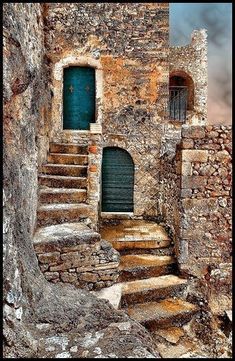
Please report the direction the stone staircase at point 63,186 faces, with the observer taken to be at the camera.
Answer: facing the viewer

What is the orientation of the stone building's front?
toward the camera

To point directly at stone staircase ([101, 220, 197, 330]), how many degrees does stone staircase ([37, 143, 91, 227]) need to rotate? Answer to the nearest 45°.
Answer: approximately 45° to its left
